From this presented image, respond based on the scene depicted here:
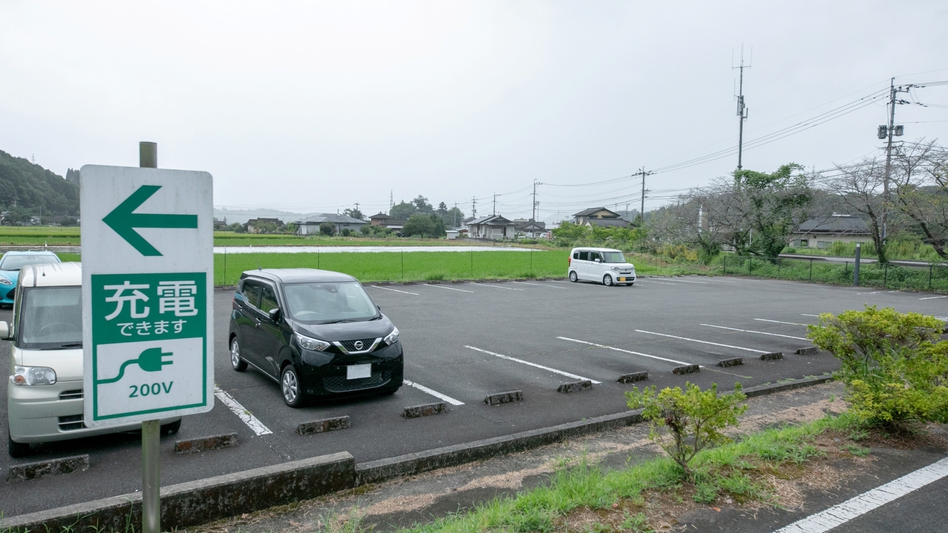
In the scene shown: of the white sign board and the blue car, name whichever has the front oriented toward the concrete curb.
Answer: the blue car

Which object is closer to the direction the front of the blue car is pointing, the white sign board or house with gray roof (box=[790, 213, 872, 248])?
the white sign board

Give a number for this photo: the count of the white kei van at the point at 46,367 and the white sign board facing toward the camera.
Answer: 2

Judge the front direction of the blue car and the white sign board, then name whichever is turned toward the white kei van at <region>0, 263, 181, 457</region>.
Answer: the blue car

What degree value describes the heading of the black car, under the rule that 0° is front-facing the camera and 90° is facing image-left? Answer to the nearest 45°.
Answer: approximately 315°

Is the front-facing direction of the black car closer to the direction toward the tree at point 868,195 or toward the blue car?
the tree

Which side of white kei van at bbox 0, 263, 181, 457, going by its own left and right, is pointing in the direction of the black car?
left

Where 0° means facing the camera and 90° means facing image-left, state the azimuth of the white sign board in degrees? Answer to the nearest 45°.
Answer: approximately 0°

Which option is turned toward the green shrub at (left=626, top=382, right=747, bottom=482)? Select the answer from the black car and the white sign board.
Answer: the black car

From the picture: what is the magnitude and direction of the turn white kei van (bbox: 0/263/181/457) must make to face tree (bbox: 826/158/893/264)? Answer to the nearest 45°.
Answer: approximately 90° to its left

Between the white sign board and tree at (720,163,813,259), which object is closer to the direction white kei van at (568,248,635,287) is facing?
the white sign board

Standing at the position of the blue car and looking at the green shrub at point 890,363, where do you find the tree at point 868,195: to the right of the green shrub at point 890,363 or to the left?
left

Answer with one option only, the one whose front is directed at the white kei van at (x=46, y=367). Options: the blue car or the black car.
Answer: the blue car
